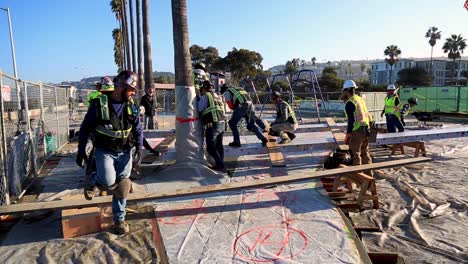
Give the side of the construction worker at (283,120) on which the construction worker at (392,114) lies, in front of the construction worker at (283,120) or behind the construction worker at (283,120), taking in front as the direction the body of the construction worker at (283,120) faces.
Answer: behind

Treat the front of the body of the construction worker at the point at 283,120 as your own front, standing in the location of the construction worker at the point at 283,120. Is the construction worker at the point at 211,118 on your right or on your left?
on your left

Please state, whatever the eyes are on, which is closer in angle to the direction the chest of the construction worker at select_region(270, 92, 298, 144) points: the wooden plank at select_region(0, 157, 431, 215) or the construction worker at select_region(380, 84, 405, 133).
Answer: the wooden plank

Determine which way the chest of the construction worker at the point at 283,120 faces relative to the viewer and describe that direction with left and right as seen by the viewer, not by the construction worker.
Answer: facing to the left of the viewer

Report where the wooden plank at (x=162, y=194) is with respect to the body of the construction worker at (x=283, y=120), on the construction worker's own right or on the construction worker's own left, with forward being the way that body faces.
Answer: on the construction worker's own left
